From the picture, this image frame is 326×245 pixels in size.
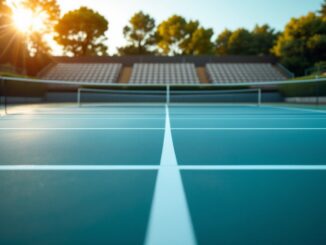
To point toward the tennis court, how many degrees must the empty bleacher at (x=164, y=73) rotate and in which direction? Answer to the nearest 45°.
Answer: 0° — it already faces it

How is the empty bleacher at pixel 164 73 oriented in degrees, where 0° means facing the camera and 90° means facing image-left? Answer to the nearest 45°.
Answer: approximately 0°

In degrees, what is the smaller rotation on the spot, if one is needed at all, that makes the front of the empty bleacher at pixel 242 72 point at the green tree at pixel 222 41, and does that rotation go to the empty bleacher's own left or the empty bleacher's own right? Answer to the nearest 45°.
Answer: approximately 180°

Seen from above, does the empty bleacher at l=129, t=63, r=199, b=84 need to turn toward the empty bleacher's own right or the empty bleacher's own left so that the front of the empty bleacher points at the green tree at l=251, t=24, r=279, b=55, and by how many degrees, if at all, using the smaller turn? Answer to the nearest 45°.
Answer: approximately 135° to the empty bleacher's own left

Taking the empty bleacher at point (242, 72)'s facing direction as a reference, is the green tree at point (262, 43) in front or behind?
behind

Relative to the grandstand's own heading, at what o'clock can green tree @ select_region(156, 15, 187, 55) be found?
The green tree is roughly at 6 o'clock from the grandstand.

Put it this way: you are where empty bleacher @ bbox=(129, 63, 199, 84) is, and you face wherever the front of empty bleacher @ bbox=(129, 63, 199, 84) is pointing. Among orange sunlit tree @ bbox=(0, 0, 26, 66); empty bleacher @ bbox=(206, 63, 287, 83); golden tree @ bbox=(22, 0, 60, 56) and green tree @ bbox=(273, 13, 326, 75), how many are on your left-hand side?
2

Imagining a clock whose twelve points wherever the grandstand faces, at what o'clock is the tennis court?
The tennis court is roughly at 12 o'clock from the grandstand.

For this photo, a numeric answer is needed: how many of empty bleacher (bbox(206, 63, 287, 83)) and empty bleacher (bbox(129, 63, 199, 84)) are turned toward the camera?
2

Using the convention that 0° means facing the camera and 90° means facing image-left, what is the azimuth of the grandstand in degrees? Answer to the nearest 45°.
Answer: approximately 0°

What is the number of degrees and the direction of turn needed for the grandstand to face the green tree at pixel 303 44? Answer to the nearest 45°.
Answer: approximately 90° to its left
